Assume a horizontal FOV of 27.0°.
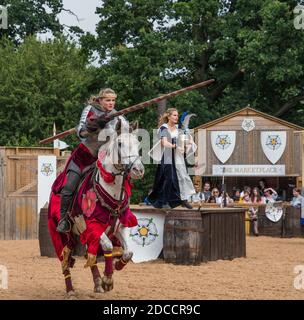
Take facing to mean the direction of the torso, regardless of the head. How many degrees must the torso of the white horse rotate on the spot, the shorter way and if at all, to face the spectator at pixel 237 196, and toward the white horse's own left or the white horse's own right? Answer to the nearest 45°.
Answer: approximately 135° to the white horse's own left

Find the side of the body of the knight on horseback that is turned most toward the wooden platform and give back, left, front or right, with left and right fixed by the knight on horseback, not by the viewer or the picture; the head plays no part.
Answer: left

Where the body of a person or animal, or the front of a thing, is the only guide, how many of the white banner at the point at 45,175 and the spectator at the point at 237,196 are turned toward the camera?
2

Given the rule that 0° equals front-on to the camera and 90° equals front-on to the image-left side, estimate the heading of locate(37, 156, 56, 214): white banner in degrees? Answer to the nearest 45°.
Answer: approximately 0°

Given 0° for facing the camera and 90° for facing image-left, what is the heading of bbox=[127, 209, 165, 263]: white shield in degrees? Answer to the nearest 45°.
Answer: approximately 0°

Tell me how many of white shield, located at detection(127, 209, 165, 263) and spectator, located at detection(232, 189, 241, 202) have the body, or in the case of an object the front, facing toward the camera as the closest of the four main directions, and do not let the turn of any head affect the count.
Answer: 2
